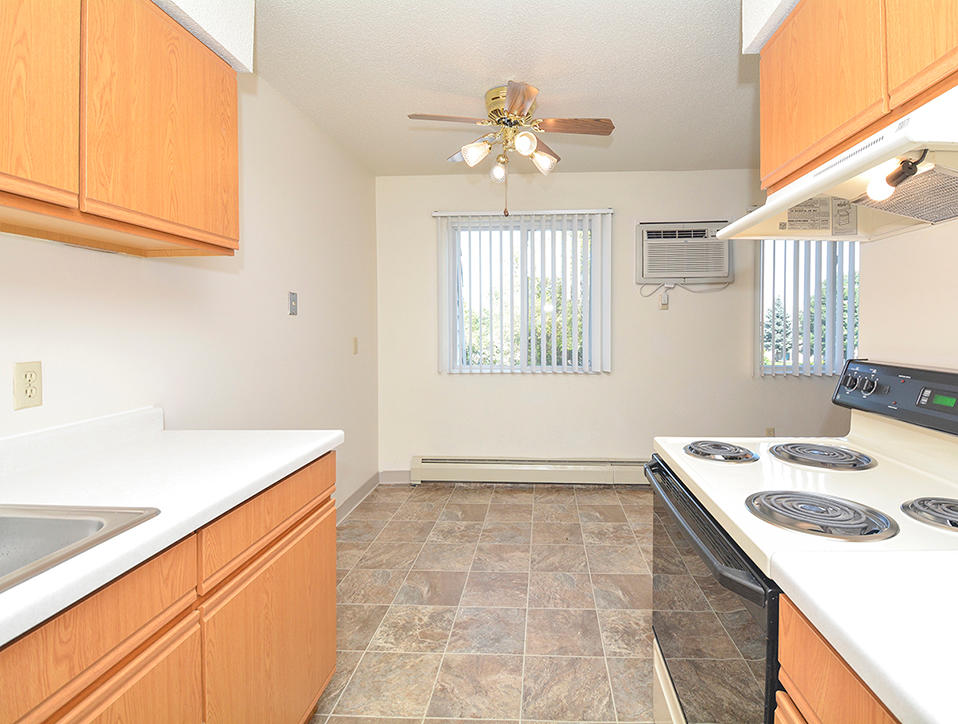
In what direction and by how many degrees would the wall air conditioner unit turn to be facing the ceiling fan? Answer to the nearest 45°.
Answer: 0° — it already faces it

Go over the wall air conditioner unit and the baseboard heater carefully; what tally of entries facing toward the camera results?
2

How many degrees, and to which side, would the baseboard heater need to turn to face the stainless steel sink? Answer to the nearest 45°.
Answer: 0° — it already faces it

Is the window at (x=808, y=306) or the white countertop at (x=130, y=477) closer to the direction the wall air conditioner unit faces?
the white countertop

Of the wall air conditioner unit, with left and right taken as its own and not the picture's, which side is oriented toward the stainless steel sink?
front

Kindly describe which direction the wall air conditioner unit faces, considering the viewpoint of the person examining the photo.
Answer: facing the viewer

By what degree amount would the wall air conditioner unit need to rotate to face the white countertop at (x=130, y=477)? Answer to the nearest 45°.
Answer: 0° — it already faces it

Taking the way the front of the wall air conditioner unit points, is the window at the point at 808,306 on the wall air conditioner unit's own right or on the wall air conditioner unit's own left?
on the wall air conditioner unit's own left

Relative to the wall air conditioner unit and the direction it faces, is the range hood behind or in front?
in front

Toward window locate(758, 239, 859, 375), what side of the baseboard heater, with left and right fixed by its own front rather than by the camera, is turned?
left

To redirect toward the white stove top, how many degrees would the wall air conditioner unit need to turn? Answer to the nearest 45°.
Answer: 0° — it already faces it
